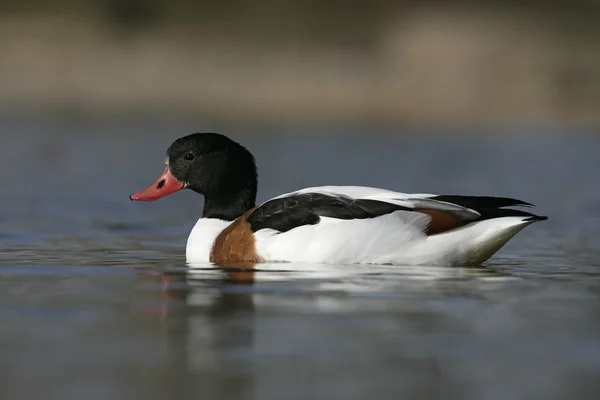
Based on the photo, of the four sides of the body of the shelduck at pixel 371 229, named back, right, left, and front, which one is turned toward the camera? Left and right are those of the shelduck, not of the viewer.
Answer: left
